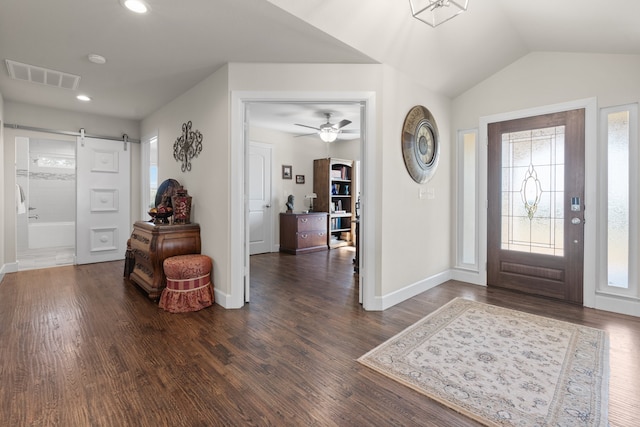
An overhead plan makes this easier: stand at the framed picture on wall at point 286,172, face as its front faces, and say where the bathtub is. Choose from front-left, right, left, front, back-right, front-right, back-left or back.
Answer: right

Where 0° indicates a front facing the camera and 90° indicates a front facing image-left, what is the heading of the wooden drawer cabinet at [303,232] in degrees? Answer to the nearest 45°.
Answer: approximately 315°

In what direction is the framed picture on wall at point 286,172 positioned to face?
toward the camera

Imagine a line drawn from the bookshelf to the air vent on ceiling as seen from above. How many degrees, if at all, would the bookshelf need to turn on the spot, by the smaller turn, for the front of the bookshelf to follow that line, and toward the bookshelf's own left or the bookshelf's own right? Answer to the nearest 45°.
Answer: approximately 90° to the bookshelf's own right

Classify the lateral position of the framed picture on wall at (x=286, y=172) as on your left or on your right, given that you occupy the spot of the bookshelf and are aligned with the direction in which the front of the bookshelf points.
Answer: on your right

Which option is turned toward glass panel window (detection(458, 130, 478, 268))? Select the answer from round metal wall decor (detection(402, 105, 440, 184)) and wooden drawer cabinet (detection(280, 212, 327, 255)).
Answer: the wooden drawer cabinet

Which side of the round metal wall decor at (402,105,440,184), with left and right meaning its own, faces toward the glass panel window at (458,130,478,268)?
left

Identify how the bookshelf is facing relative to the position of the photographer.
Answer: facing the viewer and to the right of the viewer

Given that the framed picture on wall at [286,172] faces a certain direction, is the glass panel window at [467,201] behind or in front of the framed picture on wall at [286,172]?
in front
